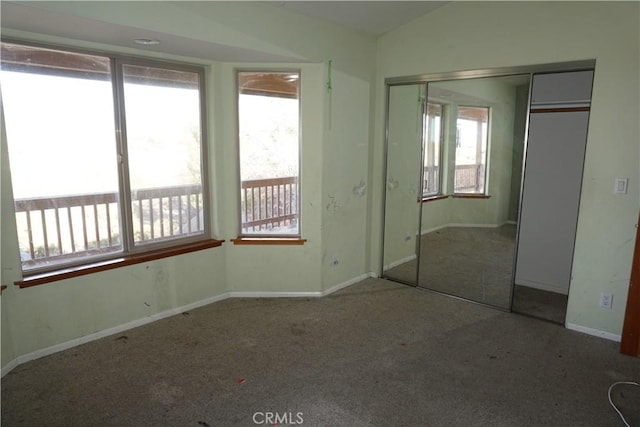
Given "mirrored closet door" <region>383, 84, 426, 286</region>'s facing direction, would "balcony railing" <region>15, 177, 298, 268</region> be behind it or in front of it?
in front

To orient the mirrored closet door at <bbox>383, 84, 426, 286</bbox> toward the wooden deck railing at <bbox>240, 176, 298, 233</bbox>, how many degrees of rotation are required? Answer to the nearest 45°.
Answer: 0° — it already faces it

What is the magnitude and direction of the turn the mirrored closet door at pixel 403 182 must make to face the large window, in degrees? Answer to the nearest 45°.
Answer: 0° — it already faces it

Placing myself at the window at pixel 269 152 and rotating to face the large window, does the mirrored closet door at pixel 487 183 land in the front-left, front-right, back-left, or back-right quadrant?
back-left

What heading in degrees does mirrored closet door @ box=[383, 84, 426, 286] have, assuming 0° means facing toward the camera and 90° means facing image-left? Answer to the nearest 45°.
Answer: approximately 45°
